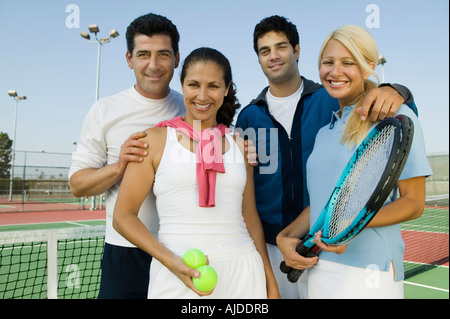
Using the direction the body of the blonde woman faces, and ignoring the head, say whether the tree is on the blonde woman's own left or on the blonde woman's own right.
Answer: on the blonde woman's own right

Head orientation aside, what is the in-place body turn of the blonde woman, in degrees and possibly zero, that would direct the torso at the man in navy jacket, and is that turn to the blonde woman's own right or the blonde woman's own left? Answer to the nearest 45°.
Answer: approximately 90° to the blonde woman's own right

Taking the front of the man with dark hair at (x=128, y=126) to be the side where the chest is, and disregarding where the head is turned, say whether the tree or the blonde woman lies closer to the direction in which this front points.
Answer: the blonde woman

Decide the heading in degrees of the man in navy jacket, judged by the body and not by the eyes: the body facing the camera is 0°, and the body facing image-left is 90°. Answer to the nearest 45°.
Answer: approximately 0°

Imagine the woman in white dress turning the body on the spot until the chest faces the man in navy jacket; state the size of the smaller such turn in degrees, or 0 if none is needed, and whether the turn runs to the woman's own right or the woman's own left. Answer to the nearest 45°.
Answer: approximately 135° to the woman's own left

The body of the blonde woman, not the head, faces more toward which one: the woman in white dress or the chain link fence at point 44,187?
the woman in white dress

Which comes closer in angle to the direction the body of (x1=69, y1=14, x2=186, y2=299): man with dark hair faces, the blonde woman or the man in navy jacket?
the blonde woman

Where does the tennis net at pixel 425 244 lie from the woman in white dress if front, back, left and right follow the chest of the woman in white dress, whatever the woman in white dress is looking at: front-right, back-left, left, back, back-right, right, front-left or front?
back-left
